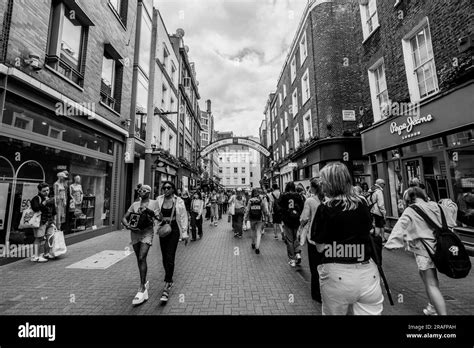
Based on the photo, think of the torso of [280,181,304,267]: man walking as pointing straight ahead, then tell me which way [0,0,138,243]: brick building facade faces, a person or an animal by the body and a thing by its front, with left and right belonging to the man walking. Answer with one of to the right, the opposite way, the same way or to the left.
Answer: to the right

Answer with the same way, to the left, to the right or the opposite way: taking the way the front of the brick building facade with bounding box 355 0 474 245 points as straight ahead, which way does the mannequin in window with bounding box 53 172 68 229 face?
the opposite way

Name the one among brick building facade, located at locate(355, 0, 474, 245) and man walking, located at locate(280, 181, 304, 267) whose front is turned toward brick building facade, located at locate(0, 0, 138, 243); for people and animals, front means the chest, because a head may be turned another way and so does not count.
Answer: brick building facade, located at locate(355, 0, 474, 245)

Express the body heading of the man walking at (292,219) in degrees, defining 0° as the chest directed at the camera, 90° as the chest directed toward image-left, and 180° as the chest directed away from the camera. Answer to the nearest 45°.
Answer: approximately 180°

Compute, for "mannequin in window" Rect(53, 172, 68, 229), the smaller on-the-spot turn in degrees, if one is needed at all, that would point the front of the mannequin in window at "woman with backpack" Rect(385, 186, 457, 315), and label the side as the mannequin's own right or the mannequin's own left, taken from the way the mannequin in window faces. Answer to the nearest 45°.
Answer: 0° — it already faces them

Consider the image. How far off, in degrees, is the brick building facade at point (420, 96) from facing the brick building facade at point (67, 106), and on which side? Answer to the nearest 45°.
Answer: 0° — it already faces it

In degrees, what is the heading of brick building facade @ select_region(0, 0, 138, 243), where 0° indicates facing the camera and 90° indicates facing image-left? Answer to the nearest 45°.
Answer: approximately 315°

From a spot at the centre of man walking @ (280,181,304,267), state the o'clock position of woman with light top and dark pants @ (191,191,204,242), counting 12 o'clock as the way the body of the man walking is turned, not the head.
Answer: The woman with light top and dark pants is roughly at 10 o'clock from the man walking.

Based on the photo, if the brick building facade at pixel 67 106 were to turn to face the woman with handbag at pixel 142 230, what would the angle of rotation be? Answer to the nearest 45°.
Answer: approximately 45° to its right

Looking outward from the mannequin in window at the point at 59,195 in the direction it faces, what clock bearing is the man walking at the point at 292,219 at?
The man walking is roughly at 12 o'clock from the mannequin in window.
